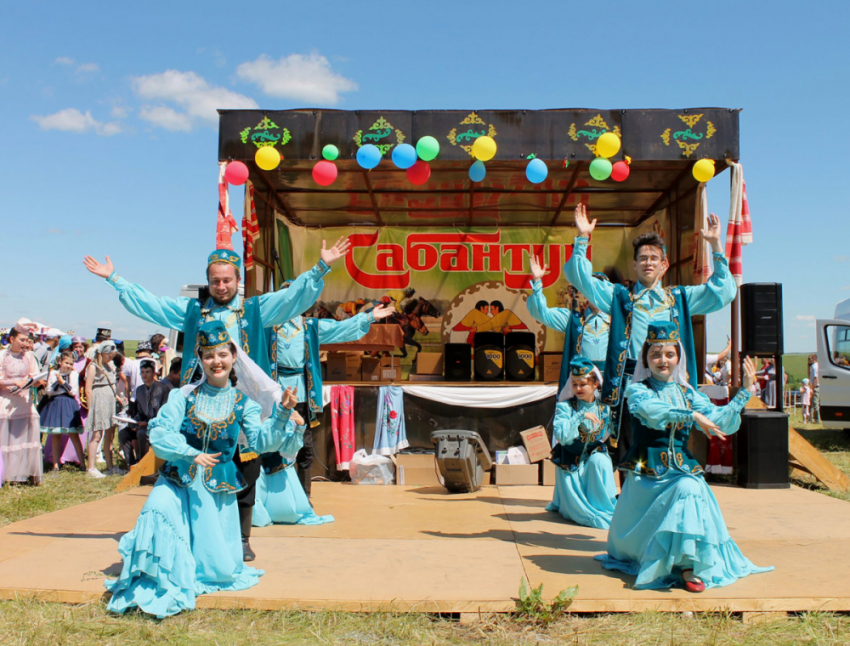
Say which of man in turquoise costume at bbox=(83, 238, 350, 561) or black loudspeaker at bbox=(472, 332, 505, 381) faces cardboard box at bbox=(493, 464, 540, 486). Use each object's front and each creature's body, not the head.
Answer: the black loudspeaker

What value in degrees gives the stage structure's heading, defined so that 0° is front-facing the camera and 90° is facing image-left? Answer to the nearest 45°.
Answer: approximately 0°

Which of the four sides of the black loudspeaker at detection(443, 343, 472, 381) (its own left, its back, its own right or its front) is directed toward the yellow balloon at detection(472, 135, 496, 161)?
front

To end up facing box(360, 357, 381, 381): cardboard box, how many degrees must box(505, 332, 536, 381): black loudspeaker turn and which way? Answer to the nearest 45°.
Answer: approximately 45° to its right

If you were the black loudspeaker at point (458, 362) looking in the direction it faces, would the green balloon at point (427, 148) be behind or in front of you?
in front

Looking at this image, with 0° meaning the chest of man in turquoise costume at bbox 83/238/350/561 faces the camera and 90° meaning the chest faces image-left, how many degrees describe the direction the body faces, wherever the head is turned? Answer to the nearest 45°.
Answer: approximately 0°
